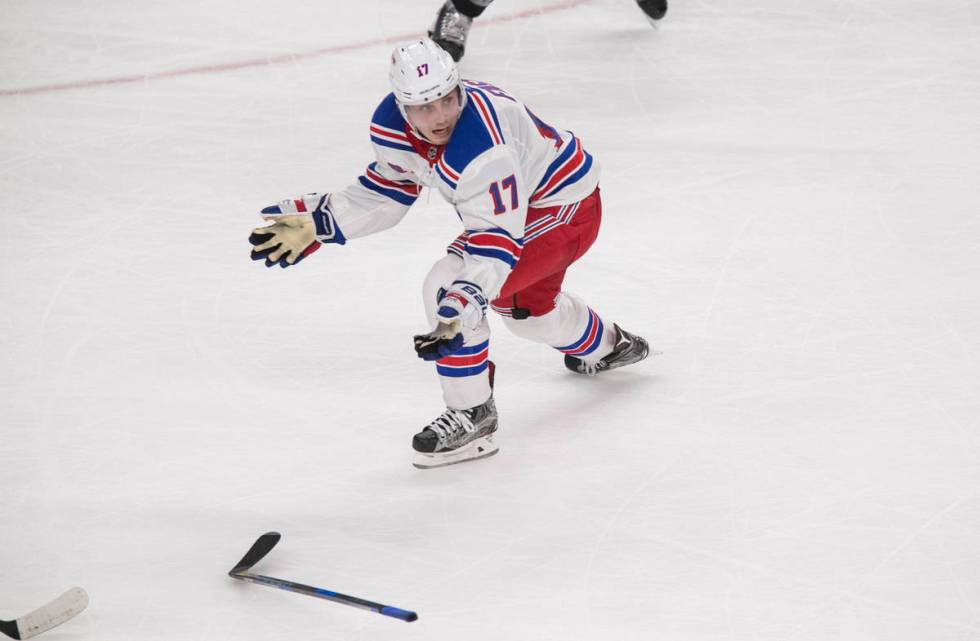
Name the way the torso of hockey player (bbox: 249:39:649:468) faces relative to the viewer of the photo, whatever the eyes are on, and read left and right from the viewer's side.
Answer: facing the viewer and to the left of the viewer

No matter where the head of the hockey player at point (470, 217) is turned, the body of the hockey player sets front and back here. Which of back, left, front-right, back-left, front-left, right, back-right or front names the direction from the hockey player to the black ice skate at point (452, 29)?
back-right

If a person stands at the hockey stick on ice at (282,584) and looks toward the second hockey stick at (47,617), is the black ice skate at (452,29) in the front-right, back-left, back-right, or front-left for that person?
back-right

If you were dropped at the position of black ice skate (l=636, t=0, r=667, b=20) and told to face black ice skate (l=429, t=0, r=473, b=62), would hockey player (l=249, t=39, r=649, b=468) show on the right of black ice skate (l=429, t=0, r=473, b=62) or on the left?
left

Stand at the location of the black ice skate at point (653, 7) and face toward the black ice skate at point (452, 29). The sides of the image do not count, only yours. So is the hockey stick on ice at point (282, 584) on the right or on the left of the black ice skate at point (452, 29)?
left

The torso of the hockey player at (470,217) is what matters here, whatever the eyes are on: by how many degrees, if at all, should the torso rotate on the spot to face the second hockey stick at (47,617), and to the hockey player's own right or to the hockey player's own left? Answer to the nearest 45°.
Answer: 0° — they already face it

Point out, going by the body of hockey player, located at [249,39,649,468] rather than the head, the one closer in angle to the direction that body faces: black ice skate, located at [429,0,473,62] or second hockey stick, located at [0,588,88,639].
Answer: the second hockey stick

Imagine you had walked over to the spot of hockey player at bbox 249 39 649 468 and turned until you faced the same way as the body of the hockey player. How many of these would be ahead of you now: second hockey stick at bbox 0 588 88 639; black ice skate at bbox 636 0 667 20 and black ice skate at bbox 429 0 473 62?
1

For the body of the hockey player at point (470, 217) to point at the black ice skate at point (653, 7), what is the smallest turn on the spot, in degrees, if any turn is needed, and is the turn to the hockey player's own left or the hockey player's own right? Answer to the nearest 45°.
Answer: approximately 135° to the hockey player's own right

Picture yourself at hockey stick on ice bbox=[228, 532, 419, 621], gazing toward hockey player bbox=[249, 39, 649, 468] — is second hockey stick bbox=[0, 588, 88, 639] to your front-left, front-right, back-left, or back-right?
back-left
